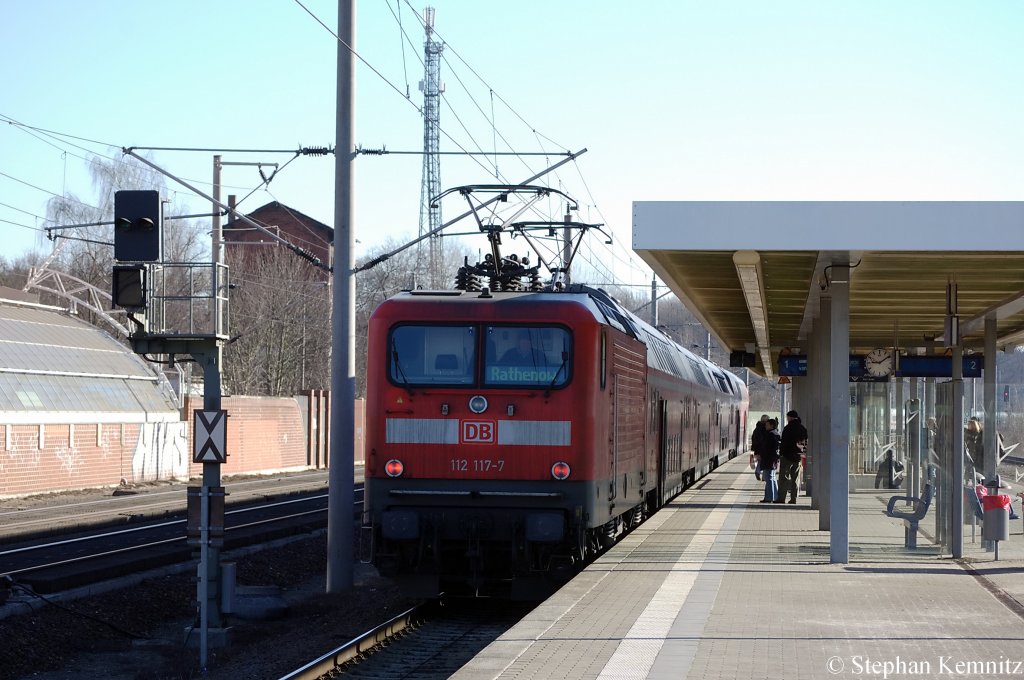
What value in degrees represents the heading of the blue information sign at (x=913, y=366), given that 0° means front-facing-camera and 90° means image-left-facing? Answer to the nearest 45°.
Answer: approximately 0°

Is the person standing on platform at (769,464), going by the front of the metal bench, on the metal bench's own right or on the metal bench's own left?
on the metal bench's own right

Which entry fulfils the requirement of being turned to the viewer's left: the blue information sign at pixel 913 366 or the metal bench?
the metal bench

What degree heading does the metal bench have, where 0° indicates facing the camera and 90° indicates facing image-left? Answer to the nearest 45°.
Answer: approximately 90°

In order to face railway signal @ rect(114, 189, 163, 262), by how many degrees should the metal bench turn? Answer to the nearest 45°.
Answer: approximately 45° to its left

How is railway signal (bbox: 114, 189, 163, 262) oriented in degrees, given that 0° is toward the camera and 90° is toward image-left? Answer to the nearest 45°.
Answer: approximately 0°

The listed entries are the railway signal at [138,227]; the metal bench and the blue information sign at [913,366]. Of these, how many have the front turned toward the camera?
2

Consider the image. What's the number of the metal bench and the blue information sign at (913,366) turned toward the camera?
1

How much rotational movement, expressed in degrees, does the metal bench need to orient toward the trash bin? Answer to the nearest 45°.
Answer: approximately 135° to its left

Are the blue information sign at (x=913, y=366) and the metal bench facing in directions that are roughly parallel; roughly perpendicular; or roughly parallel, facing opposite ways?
roughly perpendicular
